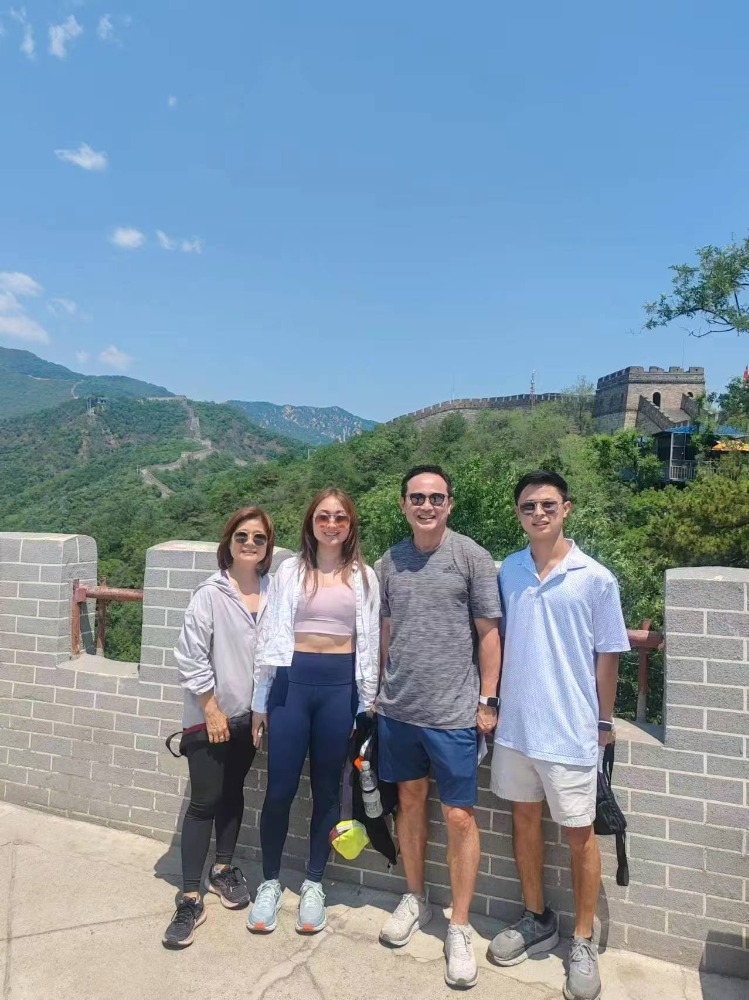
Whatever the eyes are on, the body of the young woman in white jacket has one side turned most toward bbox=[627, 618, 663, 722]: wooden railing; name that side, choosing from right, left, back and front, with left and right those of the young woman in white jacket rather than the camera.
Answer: left

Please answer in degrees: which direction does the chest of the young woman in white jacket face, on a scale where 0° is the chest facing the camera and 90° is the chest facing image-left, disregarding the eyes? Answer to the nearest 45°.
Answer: approximately 0°

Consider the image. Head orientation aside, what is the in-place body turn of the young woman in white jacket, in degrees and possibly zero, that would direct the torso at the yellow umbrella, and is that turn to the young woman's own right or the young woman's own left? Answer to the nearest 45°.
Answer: approximately 135° to the young woman's own left

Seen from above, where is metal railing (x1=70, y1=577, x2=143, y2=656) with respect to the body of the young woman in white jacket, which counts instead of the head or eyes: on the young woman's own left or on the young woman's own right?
on the young woman's own right

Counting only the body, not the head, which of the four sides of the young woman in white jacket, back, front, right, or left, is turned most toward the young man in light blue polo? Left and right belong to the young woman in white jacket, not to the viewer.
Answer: left

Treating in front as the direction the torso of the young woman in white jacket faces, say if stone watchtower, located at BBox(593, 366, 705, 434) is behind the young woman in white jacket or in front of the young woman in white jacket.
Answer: behind
